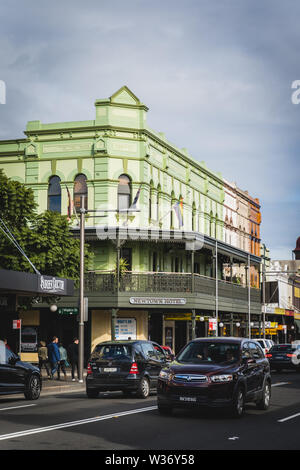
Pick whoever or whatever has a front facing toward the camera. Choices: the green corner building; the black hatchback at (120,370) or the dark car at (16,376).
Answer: the green corner building

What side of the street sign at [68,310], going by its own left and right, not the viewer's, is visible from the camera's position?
front

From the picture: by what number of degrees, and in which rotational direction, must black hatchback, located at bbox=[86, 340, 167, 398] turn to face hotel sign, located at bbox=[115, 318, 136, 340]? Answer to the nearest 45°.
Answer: approximately 45° to its left

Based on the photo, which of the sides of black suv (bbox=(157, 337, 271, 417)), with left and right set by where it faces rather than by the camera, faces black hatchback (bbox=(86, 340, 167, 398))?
right

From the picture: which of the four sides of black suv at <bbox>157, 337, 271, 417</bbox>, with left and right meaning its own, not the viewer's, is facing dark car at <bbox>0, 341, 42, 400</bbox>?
right

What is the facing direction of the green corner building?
toward the camera

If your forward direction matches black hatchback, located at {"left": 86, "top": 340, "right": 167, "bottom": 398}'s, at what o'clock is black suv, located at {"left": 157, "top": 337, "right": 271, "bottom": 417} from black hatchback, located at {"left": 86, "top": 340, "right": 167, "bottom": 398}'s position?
black suv, located at {"left": 157, "top": 337, "right": 271, "bottom": 417} is roughly at 4 o'clock from black hatchback, located at {"left": 86, "top": 340, "right": 167, "bottom": 398}.

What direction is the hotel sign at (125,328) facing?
toward the camera

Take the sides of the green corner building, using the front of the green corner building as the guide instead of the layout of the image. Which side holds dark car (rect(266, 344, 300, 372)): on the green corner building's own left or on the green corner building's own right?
on the green corner building's own left

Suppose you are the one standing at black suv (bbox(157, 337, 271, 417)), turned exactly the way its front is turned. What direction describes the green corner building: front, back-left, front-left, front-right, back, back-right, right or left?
back-right

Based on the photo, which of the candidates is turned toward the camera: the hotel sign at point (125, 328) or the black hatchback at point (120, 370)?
the hotel sign

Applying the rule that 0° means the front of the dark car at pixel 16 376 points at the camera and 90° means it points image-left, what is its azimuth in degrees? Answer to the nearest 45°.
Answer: approximately 225°

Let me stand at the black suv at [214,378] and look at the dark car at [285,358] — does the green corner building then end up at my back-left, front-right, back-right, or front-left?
front-left
